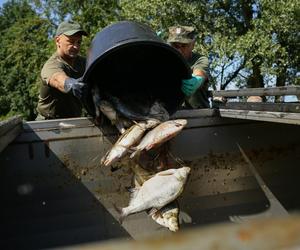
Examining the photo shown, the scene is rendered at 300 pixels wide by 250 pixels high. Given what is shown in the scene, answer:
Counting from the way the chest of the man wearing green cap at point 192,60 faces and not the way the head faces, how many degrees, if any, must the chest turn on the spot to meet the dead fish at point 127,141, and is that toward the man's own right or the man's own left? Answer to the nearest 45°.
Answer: approximately 45° to the man's own left

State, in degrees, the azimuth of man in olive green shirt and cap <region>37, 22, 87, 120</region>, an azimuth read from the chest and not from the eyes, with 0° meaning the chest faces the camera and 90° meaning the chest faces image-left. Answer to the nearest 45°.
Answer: approximately 315°

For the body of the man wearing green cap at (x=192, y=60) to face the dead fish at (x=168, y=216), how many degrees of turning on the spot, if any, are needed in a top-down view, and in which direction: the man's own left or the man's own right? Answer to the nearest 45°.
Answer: approximately 45° to the man's own left

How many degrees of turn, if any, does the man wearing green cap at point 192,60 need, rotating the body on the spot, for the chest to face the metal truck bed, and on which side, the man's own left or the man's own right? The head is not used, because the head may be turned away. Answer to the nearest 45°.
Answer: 0° — they already face it

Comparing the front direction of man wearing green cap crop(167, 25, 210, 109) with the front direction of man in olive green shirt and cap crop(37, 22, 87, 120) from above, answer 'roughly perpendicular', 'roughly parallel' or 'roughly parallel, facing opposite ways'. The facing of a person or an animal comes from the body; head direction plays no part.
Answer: roughly perpendicular

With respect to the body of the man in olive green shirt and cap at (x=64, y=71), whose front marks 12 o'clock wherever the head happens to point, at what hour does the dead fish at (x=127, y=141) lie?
The dead fish is roughly at 1 o'clock from the man in olive green shirt and cap.

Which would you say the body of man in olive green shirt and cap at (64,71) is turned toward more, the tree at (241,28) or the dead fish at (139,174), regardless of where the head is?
the dead fish
